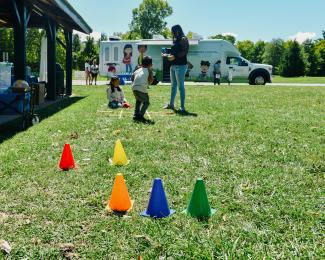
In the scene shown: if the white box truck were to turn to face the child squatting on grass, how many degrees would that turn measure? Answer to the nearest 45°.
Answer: approximately 90° to its right

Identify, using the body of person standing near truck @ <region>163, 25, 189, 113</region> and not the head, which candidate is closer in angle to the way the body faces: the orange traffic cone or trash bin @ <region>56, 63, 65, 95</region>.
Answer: the trash bin

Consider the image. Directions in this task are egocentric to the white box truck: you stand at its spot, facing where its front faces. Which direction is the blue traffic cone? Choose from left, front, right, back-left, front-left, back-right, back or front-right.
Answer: right

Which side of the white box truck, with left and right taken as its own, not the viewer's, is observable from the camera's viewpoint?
right

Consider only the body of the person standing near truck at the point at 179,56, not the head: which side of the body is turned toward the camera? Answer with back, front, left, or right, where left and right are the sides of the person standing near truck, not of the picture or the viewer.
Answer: left

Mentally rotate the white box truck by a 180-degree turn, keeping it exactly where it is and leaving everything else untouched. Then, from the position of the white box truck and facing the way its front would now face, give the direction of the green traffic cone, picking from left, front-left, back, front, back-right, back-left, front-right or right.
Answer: left

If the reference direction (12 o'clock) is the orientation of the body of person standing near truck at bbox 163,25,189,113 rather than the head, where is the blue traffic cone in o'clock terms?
The blue traffic cone is roughly at 9 o'clock from the person standing near truck.

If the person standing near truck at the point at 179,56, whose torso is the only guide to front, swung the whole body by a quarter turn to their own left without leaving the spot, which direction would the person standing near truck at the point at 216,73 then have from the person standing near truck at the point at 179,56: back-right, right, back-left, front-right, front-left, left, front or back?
back

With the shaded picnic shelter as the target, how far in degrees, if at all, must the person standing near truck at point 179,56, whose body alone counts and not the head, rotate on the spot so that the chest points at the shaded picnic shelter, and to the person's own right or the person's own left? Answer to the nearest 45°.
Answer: approximately 45° to the person's own right

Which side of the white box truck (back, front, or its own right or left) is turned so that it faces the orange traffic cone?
right

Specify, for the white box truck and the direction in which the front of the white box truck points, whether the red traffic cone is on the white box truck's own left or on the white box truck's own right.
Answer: on the white box truck's own right

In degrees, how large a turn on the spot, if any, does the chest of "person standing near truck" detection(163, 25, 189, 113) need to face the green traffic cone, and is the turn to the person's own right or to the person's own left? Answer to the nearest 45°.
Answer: approximately 90° to the person's own left
